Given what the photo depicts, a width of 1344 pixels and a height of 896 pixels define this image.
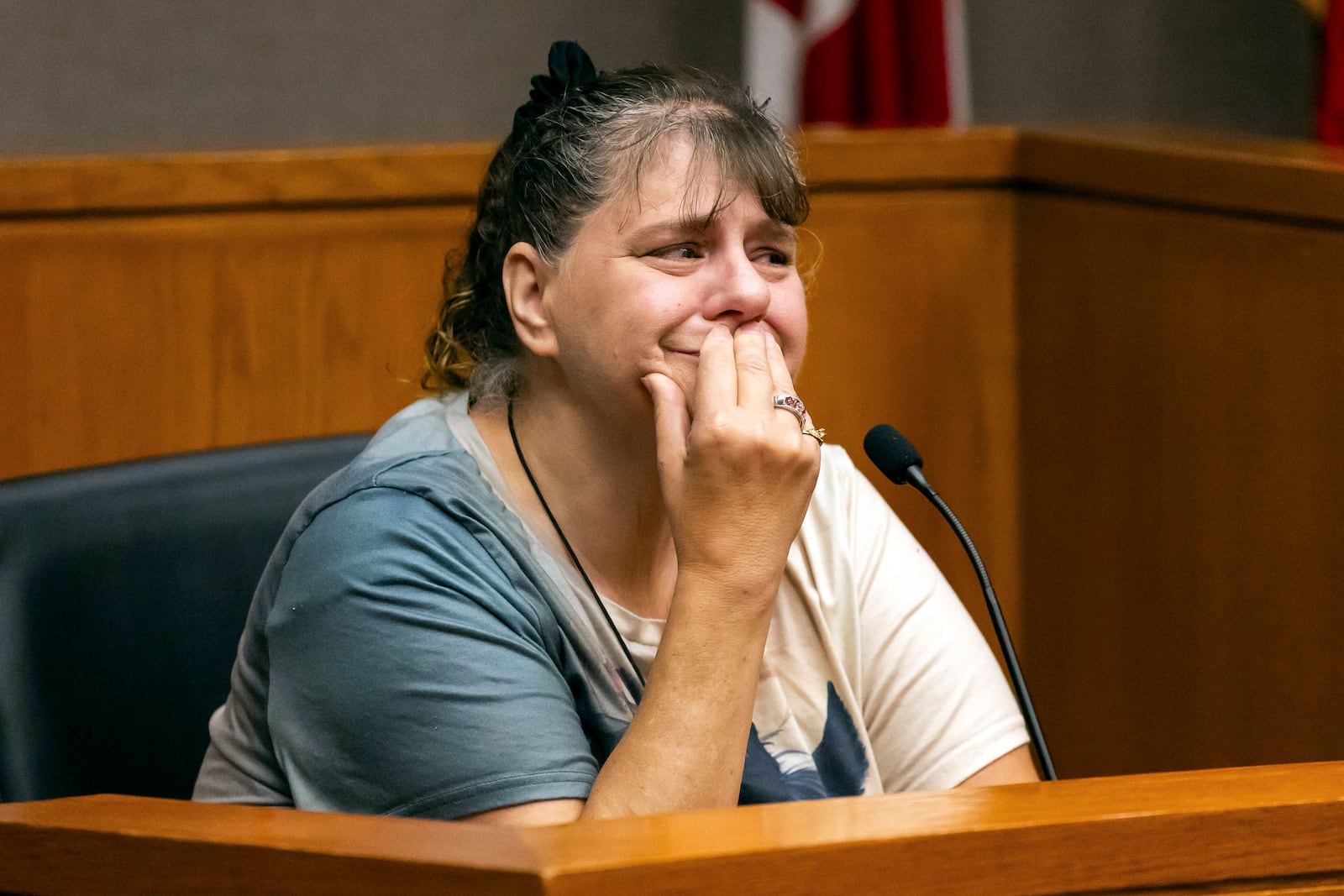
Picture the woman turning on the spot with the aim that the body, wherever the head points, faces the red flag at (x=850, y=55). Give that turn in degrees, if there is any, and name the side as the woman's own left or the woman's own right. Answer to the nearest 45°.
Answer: approximately 135° to the woman's own left

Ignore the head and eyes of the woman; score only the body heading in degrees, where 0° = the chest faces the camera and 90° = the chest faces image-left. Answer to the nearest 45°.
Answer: approximately 315°

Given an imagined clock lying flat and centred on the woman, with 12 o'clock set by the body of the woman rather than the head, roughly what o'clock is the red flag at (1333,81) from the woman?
The red flag is roughly at 9 o'clock from the woman.
